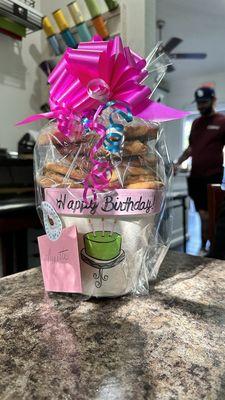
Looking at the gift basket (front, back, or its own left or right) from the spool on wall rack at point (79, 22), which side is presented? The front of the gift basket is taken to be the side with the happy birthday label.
back

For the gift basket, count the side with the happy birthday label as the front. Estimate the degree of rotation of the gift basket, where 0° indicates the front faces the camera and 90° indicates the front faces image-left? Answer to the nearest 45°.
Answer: approximately 0°

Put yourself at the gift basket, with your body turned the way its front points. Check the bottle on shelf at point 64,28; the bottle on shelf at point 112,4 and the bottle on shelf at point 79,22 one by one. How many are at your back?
3

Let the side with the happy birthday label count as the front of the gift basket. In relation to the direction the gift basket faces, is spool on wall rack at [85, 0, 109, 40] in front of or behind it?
behind

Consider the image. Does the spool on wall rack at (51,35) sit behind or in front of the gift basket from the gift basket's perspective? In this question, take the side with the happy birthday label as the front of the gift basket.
behind

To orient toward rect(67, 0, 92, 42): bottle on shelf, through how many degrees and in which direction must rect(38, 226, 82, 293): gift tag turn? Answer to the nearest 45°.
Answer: approximately 180°

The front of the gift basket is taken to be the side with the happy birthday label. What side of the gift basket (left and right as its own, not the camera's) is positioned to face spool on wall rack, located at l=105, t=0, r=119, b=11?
back

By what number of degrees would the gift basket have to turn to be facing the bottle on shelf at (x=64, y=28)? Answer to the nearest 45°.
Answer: approximately 180°
